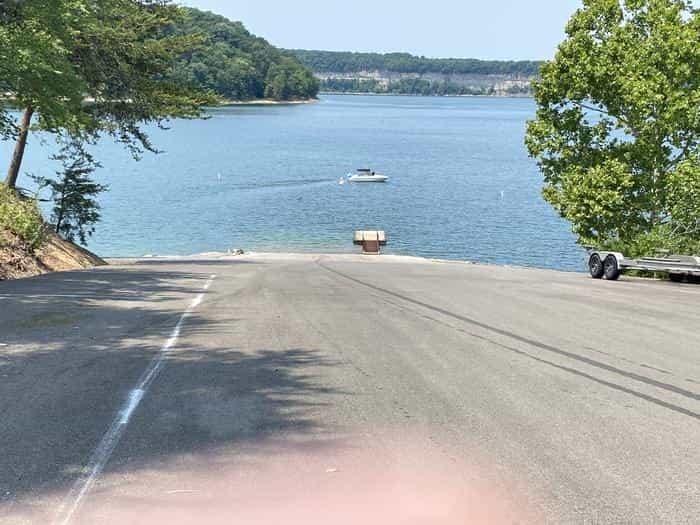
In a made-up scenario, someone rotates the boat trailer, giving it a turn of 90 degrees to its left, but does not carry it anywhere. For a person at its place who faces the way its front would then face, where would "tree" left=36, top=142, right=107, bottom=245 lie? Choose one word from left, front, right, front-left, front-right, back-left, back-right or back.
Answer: back-left

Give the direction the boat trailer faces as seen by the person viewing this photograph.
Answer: facing the viewer and to the right of the viewer

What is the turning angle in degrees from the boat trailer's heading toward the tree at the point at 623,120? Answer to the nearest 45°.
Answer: approximately 135° to its left

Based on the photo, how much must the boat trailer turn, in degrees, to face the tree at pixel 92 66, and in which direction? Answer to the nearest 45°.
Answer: approximately 135° to its right
